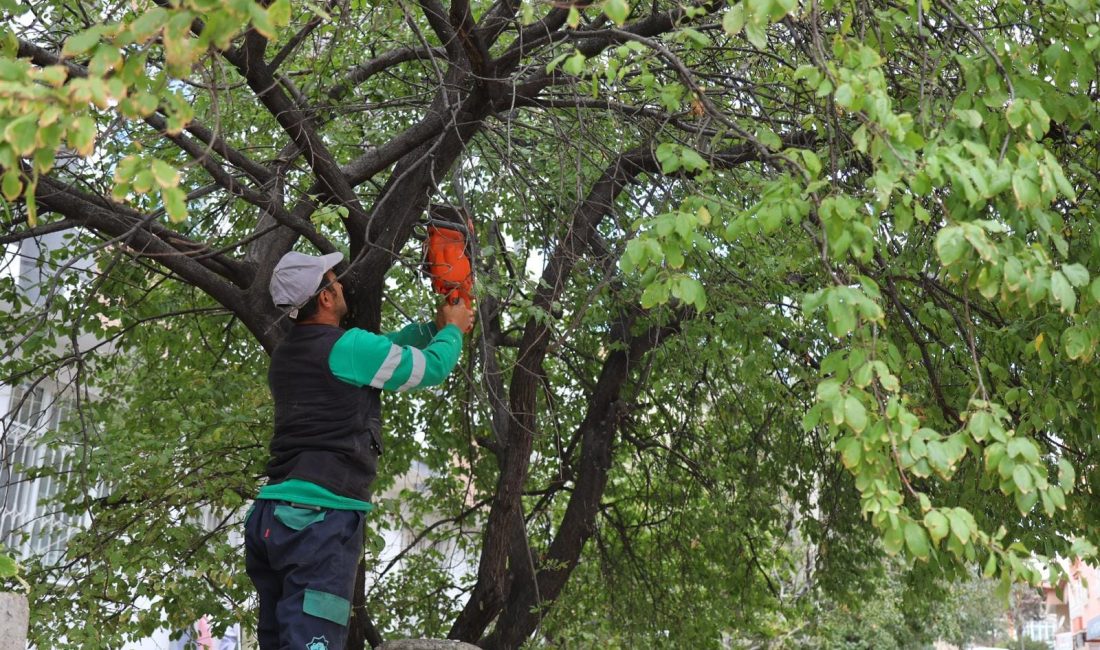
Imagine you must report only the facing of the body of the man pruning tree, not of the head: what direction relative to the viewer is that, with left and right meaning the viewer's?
facing away from the viewer and to the right of the viewer
